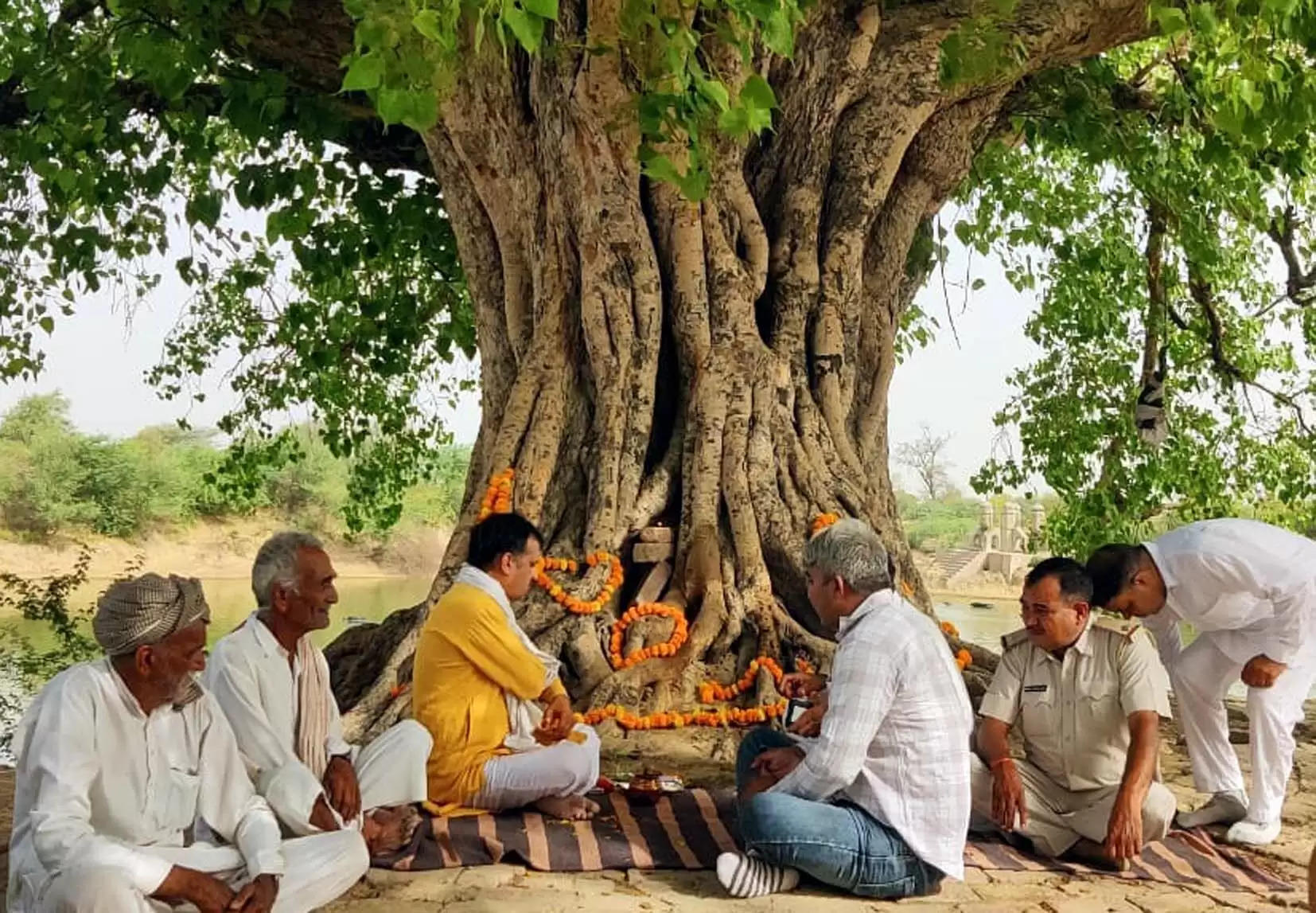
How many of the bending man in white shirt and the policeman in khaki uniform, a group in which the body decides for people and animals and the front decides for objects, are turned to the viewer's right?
0

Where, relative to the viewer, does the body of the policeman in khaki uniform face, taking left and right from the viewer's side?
facing the viewer and to the left of the viewer

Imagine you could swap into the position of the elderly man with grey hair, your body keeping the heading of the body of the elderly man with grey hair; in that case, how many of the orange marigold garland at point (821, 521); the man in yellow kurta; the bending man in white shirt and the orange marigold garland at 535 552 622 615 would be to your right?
0

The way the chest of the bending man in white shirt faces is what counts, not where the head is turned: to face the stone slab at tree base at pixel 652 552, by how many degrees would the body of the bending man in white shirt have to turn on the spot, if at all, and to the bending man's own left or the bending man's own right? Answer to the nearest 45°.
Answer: approximately 45° to the bending man's own right

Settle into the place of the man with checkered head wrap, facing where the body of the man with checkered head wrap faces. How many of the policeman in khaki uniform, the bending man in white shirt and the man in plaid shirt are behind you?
0

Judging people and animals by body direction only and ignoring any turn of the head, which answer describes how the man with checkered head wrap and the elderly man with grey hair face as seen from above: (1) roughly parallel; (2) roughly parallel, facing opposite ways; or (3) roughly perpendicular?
roughly parallel

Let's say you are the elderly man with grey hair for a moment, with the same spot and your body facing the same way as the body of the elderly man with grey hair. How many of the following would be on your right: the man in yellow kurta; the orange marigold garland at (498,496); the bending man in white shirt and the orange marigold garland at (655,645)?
0

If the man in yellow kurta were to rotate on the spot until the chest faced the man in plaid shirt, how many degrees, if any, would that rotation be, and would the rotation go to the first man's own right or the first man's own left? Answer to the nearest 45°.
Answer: approximately 45° to the first man's own right

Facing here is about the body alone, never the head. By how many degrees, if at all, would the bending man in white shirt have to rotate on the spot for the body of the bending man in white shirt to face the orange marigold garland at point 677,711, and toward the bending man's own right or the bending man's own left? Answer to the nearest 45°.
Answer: approximately 45° to the bending man's own right

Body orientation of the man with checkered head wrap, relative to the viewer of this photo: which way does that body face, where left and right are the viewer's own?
facing the viewer and to the right of the viewer

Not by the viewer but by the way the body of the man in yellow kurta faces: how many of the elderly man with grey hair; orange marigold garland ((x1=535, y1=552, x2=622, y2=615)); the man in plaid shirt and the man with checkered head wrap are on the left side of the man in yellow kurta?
1

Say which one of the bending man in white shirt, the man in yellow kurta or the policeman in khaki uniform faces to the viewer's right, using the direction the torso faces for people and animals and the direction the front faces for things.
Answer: the man in yellow kurta

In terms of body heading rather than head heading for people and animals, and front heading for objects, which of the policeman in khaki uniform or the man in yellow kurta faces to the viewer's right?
the man in yellow kurta

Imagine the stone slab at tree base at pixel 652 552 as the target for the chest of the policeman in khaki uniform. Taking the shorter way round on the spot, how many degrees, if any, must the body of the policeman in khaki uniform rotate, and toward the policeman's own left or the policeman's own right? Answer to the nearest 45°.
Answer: approximately 90° to the policeman's own right

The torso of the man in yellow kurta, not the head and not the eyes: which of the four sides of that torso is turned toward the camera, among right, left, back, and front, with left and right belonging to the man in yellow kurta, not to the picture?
right

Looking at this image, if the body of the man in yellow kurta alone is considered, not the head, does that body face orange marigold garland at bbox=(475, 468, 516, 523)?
no

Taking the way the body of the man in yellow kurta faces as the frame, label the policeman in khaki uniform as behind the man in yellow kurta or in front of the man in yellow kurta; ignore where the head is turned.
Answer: in front
